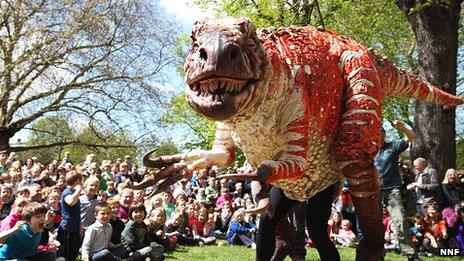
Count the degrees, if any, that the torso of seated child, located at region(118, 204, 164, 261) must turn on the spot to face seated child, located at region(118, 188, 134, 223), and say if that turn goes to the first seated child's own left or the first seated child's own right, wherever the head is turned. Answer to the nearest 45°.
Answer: approximately 135° to the first seated child's own left

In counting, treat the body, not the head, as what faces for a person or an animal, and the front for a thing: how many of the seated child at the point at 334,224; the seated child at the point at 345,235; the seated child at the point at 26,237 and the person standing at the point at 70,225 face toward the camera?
2

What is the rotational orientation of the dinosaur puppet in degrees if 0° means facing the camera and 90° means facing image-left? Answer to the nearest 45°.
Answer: approximately 45°

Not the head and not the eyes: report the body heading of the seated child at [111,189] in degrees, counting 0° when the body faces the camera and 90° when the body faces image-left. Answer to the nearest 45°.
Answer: approximately 315°

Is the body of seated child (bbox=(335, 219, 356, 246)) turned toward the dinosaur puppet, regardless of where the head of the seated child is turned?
yes
